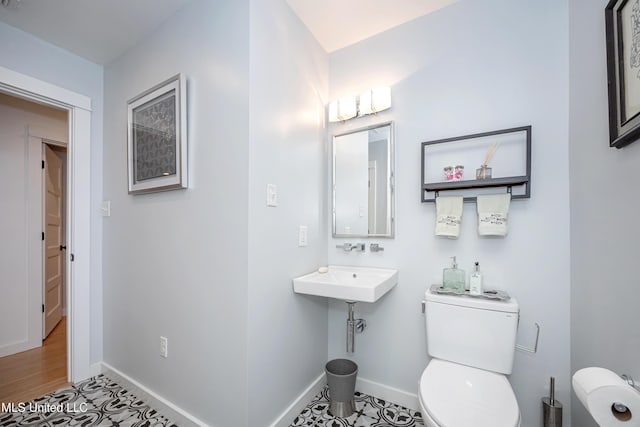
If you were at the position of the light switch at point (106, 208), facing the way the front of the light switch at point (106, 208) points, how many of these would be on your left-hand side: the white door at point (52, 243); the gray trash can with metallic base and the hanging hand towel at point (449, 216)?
2

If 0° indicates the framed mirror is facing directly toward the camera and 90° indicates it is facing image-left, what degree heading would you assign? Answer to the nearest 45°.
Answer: approximately 45°

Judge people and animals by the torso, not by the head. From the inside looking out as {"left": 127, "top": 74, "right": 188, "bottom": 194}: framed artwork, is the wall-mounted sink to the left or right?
on its left

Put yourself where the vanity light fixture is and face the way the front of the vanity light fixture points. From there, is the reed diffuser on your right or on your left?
on your left

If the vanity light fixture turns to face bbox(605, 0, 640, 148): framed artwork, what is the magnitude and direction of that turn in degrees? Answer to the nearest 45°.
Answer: approximately 90° to its left

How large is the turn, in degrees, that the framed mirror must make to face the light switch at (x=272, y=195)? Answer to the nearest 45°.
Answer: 0° — it already faces it

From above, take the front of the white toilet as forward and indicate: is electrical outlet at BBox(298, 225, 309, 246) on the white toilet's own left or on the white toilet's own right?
on the white toilet's own right

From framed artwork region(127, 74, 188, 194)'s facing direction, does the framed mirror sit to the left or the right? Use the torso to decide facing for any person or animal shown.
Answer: on its left

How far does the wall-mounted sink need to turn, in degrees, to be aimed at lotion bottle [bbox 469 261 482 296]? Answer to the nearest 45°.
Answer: approximately 135° to its left
